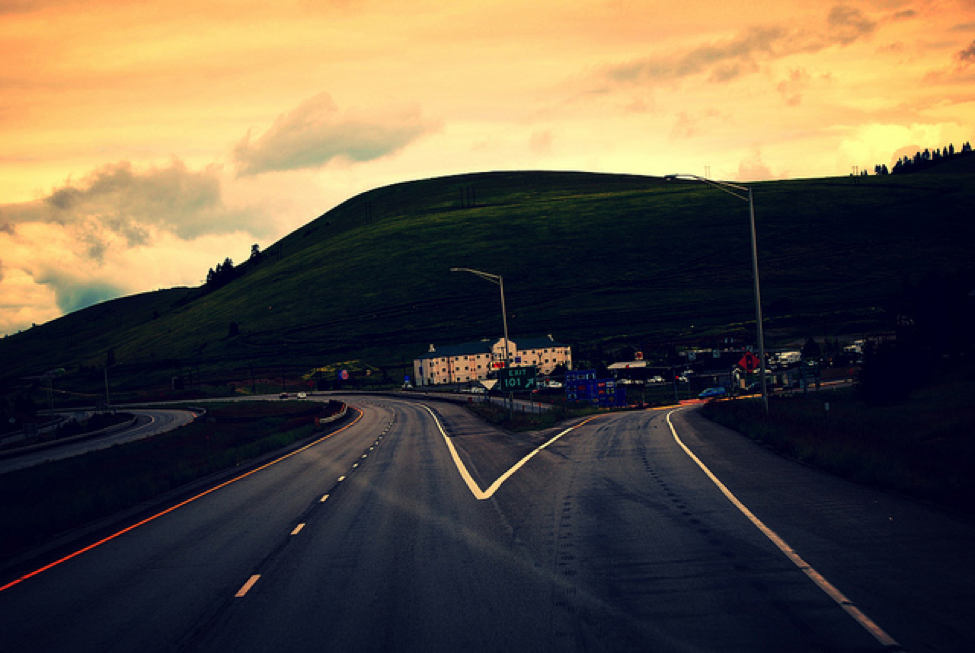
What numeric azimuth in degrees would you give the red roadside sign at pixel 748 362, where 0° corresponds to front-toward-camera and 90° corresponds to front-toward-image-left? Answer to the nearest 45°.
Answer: approximately 0°
